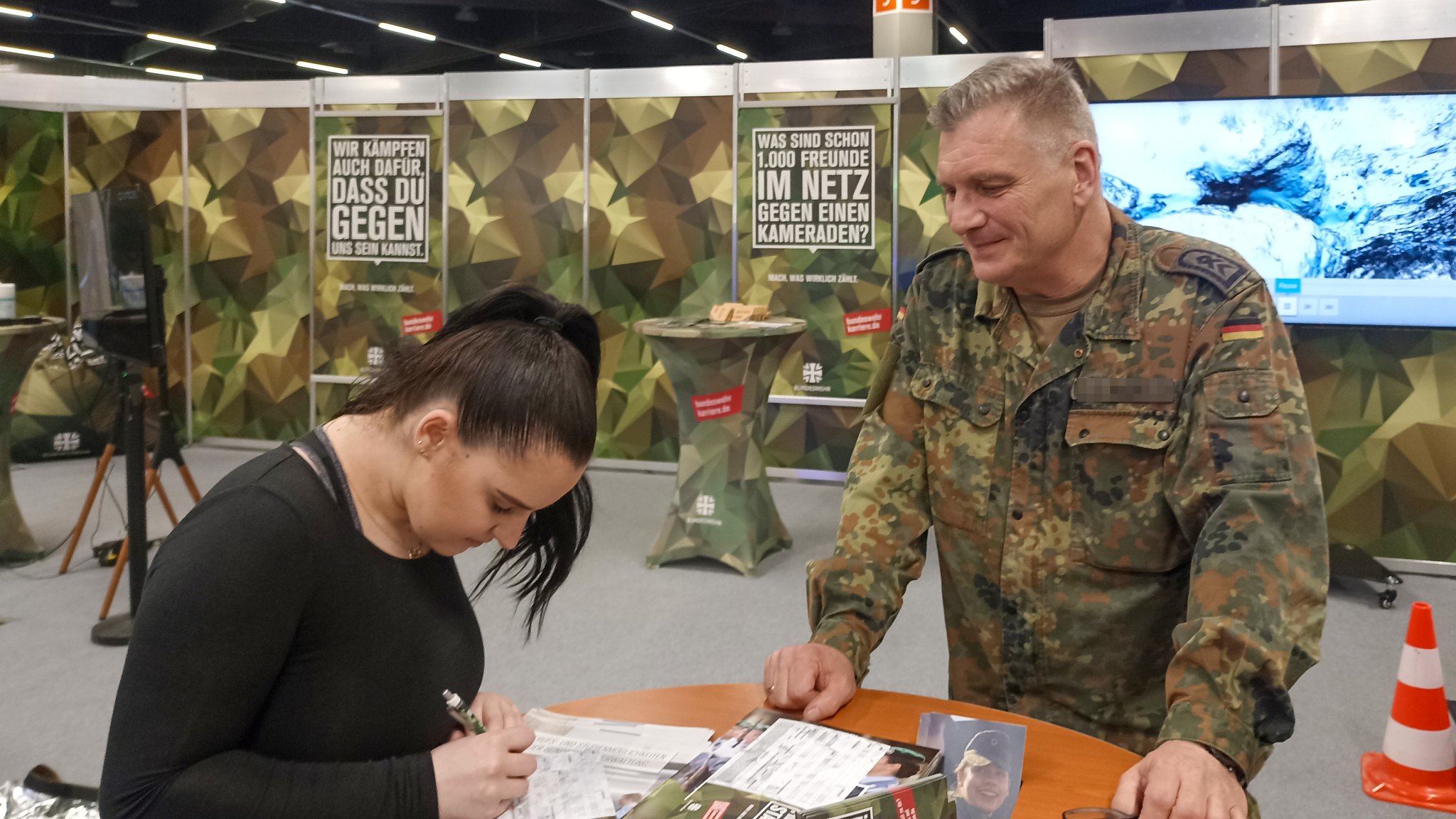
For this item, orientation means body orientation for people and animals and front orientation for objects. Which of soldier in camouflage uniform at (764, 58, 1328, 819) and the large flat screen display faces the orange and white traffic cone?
the large flat screen display

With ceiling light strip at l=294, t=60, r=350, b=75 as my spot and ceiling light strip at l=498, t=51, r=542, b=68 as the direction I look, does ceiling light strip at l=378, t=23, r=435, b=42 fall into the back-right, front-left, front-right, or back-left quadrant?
front-right

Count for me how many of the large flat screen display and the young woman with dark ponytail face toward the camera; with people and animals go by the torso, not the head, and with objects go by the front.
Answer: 1

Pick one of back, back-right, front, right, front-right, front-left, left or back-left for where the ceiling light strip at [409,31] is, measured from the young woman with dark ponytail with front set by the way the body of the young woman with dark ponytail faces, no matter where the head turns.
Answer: left

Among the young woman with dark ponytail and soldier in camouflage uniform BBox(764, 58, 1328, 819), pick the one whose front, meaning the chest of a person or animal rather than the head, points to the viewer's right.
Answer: the young woman with dark ponytail

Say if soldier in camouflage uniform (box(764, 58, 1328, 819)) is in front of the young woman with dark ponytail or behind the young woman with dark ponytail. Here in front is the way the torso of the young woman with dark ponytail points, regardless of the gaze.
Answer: in front

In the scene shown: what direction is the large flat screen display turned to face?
toward the camera

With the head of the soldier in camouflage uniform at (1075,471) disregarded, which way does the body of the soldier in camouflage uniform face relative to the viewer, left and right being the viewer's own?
facing the viewer and to the left of the viewer

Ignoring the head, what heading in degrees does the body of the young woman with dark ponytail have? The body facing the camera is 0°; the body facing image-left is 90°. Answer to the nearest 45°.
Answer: approximately 270°

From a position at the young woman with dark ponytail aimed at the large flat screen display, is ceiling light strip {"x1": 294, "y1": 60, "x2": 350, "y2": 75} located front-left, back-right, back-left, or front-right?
front-left

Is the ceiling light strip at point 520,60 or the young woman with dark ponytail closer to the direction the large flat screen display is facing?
the young woman with dark ponytail

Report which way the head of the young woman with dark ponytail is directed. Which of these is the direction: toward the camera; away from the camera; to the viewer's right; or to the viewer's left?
to the viewer's right
